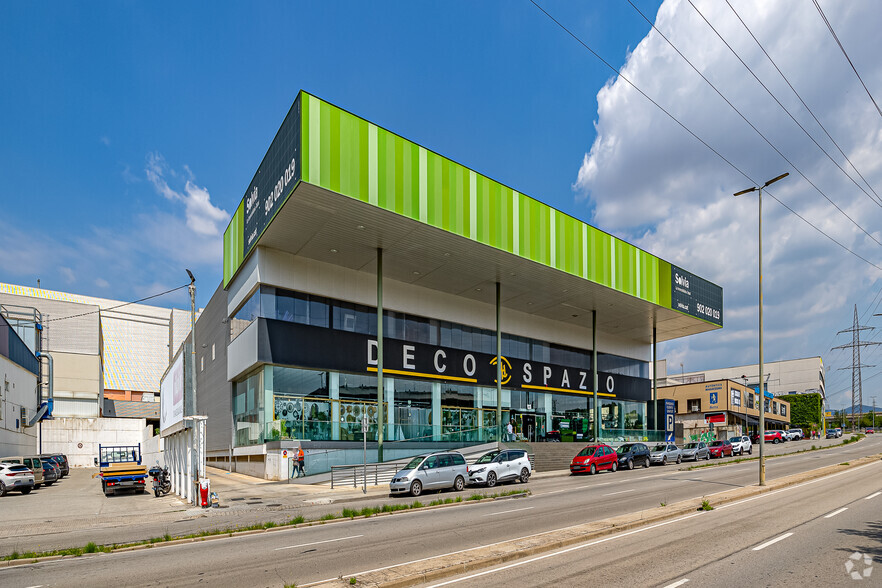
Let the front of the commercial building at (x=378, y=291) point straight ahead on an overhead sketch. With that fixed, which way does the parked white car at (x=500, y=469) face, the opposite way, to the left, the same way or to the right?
to the right

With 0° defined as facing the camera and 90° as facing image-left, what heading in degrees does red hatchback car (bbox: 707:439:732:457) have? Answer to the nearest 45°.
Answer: approximately 45°

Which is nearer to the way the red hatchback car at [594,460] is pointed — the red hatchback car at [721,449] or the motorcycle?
the motorcycle

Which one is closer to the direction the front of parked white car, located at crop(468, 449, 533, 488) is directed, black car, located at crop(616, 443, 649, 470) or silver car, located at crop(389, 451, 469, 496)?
the silver car

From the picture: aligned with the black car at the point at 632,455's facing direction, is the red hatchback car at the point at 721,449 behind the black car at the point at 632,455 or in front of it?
behind

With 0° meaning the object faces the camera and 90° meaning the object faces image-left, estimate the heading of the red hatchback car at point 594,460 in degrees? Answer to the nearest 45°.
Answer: approximately 45°
